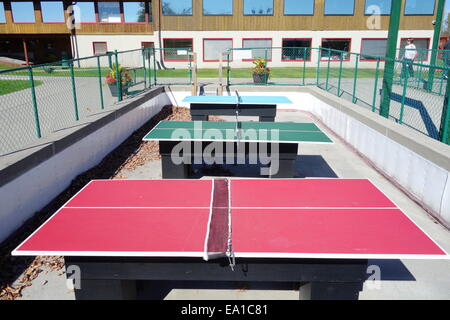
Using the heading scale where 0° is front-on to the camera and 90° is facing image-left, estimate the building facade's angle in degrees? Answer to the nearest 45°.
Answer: approximately 0°

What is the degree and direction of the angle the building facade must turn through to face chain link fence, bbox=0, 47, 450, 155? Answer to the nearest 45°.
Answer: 0° — it already faces it

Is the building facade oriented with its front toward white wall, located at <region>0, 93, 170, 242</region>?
yes

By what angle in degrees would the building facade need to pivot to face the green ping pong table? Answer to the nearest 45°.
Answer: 0° — it already faces it

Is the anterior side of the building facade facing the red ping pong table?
yes

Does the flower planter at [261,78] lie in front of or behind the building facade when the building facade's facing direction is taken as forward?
in front

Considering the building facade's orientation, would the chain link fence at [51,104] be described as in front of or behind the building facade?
in front

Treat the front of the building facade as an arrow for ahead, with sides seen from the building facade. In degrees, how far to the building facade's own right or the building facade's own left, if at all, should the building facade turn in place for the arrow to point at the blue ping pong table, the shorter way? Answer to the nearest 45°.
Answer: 0° — it already faces it

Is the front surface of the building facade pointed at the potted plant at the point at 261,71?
yes
